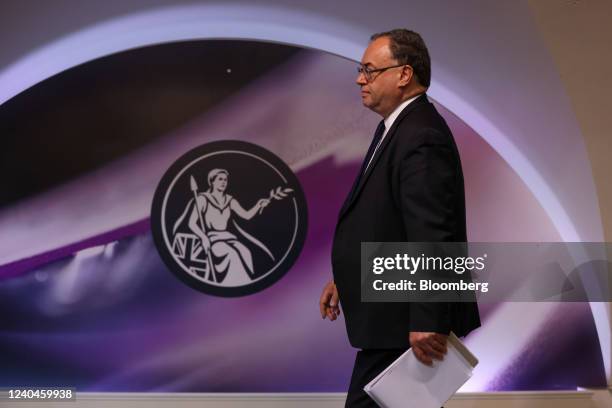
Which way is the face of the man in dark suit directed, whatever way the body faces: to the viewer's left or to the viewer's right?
to the viewer's left

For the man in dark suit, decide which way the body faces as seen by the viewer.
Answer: to the viewer's left
